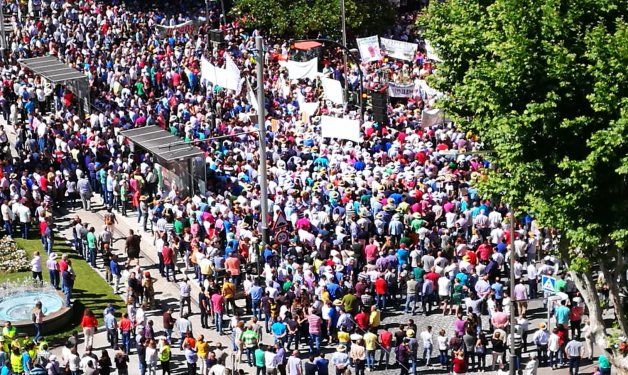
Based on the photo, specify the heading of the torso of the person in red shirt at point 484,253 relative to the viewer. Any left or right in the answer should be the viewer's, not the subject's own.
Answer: facing away from the viewer

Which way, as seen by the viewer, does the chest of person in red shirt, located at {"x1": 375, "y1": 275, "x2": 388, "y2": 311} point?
away from the camera

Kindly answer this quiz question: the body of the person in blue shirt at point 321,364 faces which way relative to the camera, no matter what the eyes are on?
away from the camera

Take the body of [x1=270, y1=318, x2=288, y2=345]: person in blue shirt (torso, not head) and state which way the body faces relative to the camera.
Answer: away from the camera

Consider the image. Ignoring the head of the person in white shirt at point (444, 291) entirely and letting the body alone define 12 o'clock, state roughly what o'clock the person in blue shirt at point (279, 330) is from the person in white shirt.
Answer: The person in blue shirt is roughly at 8 o'clock from the person in white shirt.

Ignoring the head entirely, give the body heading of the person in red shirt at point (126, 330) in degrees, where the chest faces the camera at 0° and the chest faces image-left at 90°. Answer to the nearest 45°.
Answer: approximately 180°

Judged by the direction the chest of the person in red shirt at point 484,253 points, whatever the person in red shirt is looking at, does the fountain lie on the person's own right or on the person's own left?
on the person's own left

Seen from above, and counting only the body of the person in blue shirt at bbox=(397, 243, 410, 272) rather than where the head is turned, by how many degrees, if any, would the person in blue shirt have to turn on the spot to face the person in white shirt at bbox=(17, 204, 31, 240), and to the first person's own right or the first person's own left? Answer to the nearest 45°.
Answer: approximately 90° to the first person's own left

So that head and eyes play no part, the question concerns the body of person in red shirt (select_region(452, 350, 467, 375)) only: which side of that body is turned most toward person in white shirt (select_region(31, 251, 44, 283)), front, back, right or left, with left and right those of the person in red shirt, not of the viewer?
left

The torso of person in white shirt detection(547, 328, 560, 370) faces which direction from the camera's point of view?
away from the camera

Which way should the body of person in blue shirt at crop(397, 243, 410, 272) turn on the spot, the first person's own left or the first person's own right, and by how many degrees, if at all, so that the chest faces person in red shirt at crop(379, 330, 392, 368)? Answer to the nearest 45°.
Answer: approximately 180°

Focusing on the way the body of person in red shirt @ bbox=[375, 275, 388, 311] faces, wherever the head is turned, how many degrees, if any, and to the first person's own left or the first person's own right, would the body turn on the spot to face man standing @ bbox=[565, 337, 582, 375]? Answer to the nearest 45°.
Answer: approximately 135° to the first person's own right

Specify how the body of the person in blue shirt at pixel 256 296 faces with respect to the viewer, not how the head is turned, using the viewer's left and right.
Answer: facing away from the viewer

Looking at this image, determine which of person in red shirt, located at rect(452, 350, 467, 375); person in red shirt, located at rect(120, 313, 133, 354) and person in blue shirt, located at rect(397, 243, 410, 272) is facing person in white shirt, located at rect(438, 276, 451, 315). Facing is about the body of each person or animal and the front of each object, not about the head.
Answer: person in red shirt, located at rect(452, 350, 467, 375)

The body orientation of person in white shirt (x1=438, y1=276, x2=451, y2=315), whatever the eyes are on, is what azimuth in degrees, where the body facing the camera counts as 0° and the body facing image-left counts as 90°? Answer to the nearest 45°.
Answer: approximately 180°

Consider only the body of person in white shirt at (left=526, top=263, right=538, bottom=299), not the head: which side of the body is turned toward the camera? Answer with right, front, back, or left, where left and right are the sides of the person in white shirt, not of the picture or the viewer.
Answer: back

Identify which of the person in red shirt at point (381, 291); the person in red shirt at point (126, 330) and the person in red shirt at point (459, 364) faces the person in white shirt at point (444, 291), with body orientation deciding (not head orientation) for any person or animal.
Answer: the person in red shirt at point (459, 364)

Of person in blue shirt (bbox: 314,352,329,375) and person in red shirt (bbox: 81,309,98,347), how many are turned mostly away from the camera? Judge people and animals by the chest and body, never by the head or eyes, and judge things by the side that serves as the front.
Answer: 2

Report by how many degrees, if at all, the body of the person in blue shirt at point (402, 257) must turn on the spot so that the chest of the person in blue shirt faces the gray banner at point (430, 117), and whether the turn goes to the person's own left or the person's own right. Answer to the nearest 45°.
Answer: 0° — they already face it
